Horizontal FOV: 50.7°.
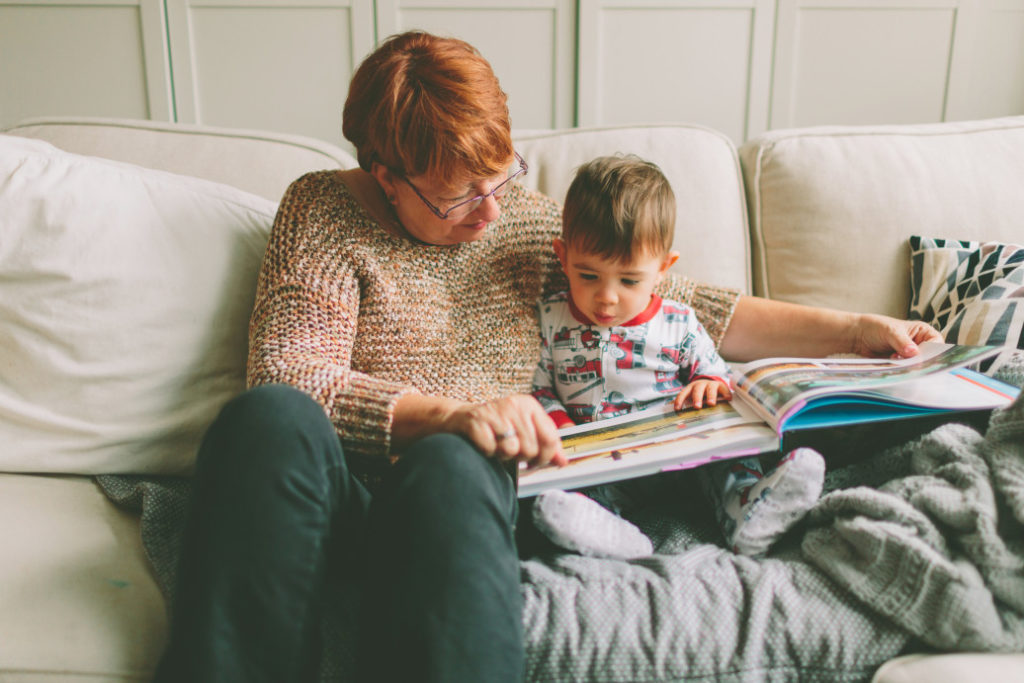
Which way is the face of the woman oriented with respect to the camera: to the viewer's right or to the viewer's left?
to the viewer's right

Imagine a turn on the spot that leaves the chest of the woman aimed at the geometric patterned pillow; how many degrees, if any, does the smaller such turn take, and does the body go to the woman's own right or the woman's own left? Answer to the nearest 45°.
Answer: approximately 135° to the woman's own left

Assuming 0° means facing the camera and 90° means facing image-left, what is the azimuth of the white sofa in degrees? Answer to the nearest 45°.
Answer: approximately 0°

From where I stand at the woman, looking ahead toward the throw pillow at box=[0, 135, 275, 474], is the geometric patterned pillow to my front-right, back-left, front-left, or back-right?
back-right

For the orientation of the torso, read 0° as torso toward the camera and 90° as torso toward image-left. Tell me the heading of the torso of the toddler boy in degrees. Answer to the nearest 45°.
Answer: approximately 0°
